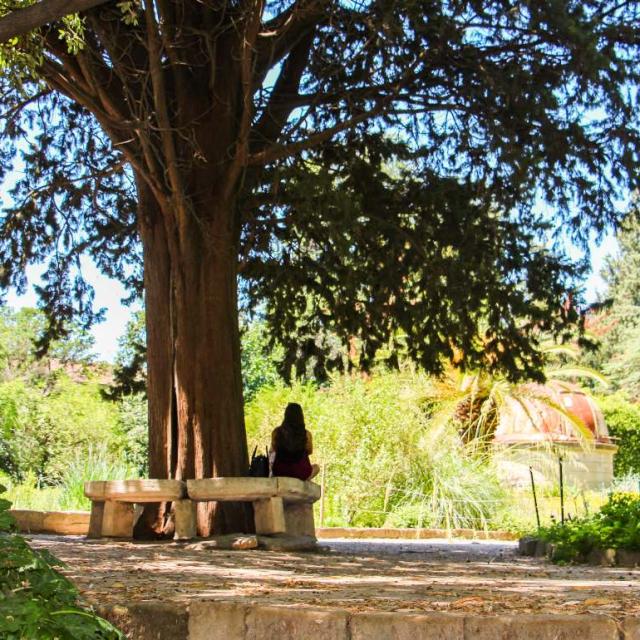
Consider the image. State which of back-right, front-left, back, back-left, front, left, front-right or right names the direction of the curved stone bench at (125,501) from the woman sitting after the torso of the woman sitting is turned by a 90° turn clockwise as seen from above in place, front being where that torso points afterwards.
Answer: back-right

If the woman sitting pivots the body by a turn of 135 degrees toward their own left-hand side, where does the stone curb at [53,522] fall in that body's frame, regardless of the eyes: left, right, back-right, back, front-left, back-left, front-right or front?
right

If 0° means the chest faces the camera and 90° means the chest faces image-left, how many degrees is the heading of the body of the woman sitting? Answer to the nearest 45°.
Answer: approximately 180°

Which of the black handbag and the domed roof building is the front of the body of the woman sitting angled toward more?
the domed roof building

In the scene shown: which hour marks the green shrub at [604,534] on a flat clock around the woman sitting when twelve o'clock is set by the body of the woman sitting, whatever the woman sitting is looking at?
The green shrub is roughly at 4 o'clock from the woman sitting.

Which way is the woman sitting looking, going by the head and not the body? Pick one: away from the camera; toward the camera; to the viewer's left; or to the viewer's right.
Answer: away from the camera

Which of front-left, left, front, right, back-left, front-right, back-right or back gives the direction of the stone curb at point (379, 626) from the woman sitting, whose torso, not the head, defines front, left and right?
back

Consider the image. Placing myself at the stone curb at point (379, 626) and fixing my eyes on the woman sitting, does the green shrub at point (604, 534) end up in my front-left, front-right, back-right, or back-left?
front-right
